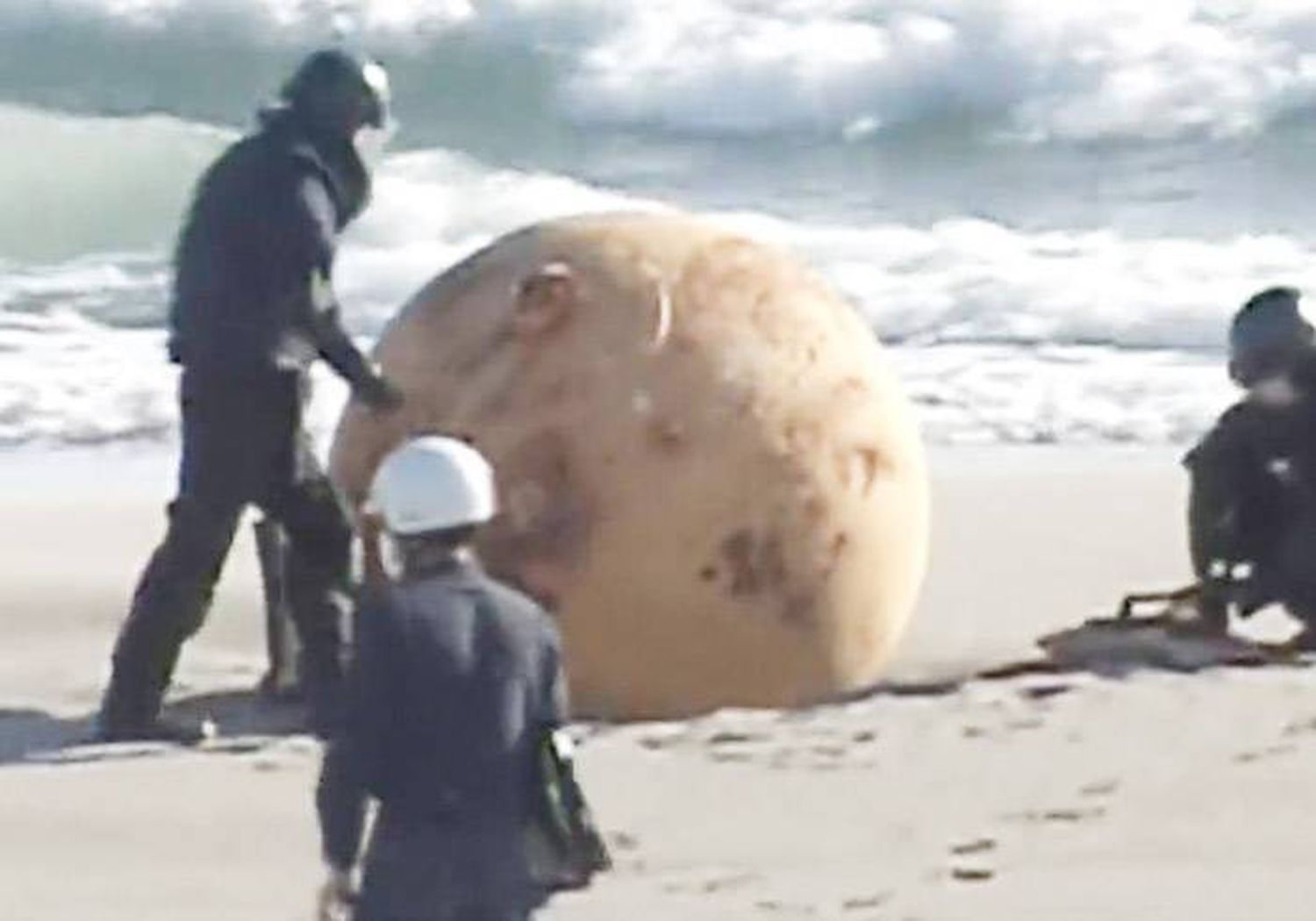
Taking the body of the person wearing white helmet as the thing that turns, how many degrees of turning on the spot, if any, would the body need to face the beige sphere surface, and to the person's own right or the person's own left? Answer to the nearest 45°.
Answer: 0° — they already face it

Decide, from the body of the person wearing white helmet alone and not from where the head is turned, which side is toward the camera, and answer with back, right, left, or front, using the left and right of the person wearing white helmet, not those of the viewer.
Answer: back

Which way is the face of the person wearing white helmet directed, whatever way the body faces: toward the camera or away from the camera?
away from the camera

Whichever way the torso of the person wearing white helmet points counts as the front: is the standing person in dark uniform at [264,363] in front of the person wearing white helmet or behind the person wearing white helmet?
in front
